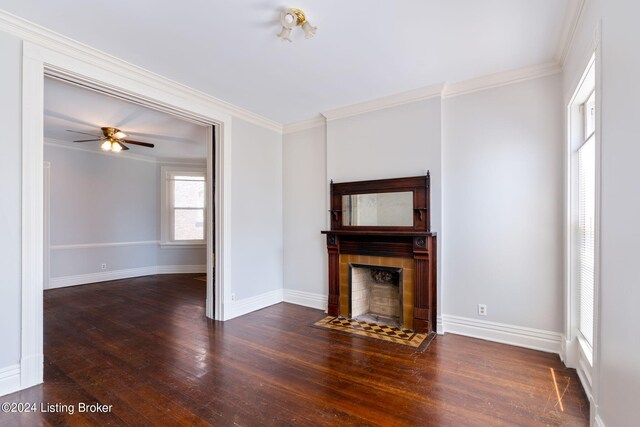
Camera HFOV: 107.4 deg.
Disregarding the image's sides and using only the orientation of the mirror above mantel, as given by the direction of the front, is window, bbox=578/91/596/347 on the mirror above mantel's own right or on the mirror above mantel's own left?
on the mirror above mantel's own left

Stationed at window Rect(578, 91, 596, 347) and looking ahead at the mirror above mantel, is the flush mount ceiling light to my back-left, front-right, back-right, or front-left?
front-left

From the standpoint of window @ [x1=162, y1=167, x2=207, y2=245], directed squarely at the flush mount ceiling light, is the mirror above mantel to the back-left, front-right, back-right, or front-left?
front-left

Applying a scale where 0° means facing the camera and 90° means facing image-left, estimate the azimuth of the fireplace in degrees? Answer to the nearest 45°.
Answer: approximately 45°

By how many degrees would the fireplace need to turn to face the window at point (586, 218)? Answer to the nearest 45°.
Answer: approximately 90° to its left

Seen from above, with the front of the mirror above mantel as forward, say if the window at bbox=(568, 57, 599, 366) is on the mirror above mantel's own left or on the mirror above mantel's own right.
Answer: on the mirror above mantel's own left

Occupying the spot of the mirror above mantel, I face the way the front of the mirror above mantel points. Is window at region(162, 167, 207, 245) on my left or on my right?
on my right

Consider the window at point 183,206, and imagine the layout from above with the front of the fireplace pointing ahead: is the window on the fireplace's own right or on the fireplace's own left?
on the fireplace's own right

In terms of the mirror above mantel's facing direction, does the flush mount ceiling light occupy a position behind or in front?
in front
